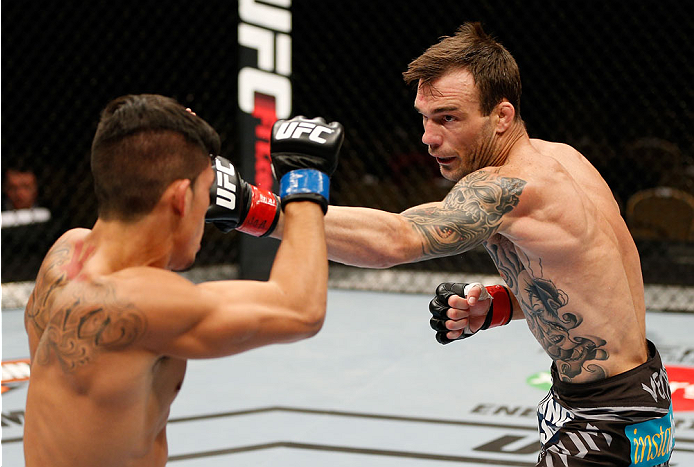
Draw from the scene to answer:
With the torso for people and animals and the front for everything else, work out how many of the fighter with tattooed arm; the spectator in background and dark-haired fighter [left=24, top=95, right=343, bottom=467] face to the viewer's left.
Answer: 1

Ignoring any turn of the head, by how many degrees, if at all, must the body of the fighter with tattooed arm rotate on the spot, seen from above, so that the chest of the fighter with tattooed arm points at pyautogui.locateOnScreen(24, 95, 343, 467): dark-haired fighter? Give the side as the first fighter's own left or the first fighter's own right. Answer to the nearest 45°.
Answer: approximately 45° to the first fighter's own left

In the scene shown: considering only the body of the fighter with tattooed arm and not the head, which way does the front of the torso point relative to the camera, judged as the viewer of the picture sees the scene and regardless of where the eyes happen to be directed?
to the viewer's left

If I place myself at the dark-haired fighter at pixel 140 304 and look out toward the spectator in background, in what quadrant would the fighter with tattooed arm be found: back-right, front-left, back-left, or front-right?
front-right

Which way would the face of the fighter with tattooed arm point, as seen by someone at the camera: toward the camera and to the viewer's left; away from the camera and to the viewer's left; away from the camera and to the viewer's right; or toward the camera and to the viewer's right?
toward the camera and to the viewer's left

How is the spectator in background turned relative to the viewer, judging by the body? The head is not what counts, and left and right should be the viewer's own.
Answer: facing the viewer

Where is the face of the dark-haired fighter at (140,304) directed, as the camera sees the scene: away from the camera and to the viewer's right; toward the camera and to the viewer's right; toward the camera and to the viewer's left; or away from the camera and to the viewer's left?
away from the camera and to the viewer's right

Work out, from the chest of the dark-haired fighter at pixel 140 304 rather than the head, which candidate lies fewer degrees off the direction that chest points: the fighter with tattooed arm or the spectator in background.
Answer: the fighter with tattooed arm

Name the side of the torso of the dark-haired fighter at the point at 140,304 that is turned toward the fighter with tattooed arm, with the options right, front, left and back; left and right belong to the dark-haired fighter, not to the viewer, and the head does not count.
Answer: front

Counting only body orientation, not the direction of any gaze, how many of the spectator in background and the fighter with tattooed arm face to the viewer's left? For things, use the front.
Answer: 1

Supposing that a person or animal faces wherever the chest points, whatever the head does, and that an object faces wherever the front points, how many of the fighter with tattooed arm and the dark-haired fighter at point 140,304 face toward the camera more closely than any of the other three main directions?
0

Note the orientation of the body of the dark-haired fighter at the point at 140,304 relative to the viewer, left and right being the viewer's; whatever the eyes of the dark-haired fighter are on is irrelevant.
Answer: facing away from the viewer and to the right of the viewer

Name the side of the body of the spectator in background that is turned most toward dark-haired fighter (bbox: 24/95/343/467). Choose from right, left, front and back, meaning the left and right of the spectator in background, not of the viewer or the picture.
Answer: front

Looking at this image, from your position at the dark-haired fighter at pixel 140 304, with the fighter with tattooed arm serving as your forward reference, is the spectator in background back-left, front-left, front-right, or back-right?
front-left

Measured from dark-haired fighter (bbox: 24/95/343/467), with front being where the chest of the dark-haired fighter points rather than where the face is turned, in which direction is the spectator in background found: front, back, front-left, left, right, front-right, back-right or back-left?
front-left

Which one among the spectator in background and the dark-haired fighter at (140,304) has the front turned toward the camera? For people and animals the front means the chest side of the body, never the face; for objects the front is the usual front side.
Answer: the spectator in background

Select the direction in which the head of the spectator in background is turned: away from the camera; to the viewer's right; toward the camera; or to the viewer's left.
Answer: toward the camera
